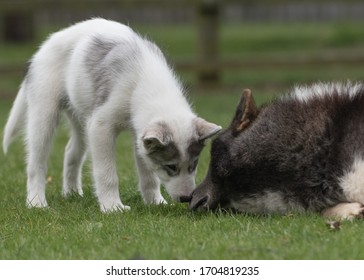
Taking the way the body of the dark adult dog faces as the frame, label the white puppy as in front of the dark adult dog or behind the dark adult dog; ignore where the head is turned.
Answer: in front

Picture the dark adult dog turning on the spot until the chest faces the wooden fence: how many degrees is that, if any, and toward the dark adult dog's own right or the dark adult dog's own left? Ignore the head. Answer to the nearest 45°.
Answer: approximately 90° to the dark adult dog's own right

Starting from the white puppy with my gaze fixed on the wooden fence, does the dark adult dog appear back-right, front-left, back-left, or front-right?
back-right

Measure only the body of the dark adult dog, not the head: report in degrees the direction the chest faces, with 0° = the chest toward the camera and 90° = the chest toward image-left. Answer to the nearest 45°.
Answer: approximately 90°

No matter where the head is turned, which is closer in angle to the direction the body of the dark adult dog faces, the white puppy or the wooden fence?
the white puppy
